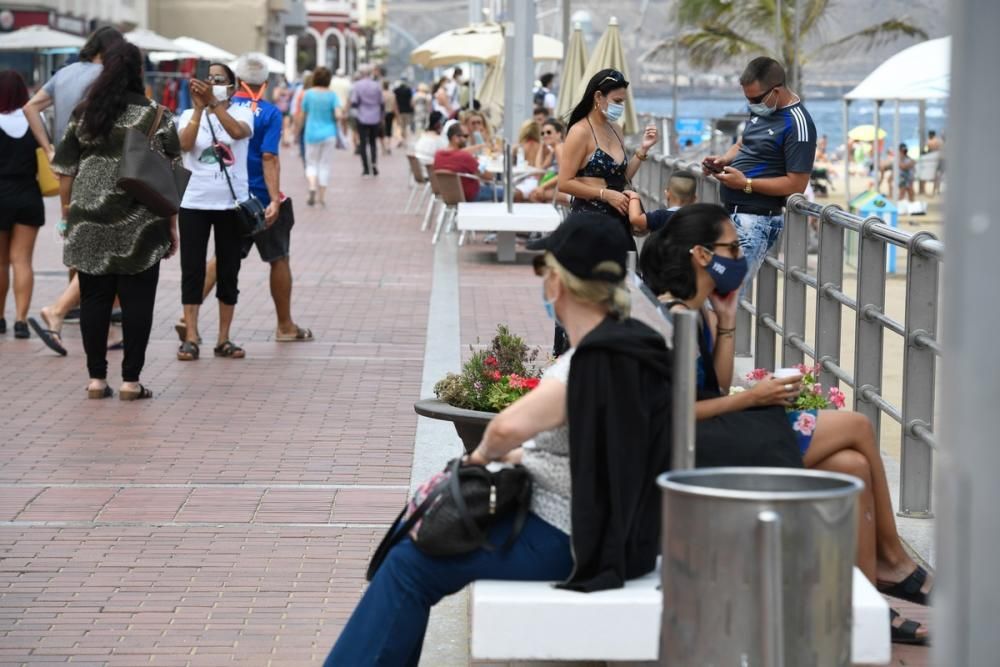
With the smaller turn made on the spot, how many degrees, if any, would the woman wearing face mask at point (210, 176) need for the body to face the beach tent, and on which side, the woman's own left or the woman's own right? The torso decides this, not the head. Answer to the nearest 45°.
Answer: approximately 135° to the woman's own left

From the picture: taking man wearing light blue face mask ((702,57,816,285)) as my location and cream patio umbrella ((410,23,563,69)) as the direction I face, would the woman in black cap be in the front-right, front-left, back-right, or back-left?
back-left

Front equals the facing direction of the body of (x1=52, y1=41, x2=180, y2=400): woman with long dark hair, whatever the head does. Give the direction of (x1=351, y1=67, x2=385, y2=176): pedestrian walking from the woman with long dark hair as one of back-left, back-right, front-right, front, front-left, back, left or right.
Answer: front

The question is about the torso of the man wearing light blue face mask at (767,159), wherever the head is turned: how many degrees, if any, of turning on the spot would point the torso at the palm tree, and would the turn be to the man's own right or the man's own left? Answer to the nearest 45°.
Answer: approximately 135° to the man's own right

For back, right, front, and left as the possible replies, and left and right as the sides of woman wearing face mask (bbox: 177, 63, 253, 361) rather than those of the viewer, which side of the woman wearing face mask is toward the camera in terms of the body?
front

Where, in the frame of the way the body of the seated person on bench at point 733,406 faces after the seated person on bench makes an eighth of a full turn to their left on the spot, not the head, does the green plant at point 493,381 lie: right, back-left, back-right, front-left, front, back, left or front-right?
left

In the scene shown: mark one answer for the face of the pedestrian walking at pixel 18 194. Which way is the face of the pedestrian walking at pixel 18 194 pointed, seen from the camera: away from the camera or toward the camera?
away from the camera

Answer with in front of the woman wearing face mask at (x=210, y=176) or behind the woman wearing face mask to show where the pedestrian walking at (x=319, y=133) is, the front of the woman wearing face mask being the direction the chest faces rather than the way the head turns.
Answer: behind

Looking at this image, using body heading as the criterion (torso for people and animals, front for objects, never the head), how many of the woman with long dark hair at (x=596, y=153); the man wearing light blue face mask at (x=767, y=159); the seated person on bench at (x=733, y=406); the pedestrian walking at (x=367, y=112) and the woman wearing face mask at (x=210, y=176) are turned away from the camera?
1

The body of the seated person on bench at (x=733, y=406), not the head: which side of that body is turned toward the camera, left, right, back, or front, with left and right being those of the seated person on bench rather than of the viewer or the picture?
right

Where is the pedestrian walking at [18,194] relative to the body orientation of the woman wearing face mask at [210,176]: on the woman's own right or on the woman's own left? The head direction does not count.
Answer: on the woman's own right

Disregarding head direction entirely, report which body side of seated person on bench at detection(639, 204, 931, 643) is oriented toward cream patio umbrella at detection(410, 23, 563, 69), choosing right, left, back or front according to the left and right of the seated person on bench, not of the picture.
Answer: left

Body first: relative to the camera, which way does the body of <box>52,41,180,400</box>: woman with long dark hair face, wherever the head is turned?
away from the camera

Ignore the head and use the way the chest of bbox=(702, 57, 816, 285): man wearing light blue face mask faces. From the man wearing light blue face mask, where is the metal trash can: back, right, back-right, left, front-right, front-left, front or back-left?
front-left

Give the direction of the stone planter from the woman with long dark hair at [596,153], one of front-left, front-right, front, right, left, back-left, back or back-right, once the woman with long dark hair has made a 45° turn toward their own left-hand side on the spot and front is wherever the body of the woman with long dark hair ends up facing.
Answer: right

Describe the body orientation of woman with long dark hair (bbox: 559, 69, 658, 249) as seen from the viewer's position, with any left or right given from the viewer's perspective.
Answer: facing the viewer and to the right of the viewer

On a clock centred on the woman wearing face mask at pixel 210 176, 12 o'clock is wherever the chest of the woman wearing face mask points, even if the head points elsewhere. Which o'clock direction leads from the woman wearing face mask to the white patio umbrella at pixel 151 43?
The white patio umbrella is roughly at 6 o'clock from the woman wearing face mask.

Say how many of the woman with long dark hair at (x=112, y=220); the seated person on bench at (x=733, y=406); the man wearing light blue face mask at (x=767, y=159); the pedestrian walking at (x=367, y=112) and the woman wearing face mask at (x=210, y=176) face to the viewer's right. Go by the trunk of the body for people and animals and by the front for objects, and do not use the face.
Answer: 1
